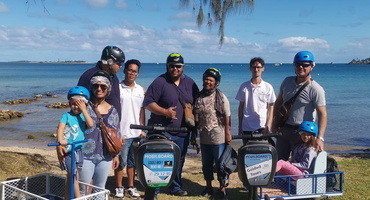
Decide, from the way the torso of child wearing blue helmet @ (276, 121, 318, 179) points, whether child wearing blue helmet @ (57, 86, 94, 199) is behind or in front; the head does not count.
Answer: in front

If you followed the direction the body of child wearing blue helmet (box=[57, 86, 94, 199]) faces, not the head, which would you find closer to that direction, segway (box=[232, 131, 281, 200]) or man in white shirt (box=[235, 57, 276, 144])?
the segway

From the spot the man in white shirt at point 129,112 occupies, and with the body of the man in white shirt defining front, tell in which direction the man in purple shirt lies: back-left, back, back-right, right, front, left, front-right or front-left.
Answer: front-left

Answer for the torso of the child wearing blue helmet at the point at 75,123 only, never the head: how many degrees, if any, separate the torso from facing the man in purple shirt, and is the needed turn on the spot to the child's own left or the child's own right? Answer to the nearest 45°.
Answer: approximately 135° to the child's own left

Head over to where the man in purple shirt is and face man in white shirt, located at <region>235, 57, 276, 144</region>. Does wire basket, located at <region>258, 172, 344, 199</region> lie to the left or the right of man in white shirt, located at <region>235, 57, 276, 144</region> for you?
right

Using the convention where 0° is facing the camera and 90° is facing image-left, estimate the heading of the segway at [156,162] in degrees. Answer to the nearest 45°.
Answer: approximately 0°

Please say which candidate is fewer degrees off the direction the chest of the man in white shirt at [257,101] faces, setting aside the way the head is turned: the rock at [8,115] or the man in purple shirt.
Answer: the man in purple shirt
